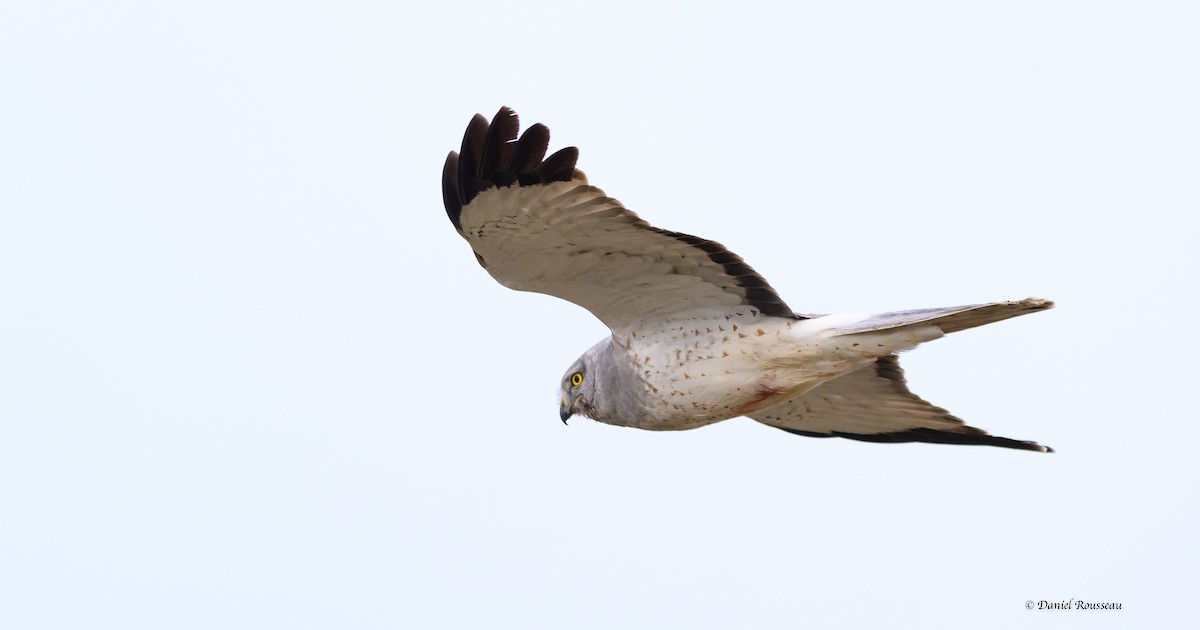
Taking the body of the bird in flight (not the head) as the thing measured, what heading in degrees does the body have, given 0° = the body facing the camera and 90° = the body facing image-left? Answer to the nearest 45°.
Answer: approximately 90°
